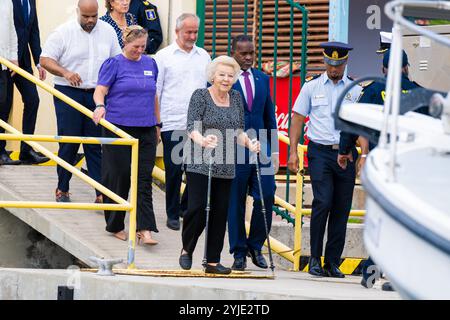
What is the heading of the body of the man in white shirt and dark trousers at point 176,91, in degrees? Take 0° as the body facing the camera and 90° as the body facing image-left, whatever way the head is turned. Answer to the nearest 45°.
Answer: approximately 315°

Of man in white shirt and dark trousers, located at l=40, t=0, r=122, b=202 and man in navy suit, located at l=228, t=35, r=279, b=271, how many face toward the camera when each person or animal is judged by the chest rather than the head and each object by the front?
2

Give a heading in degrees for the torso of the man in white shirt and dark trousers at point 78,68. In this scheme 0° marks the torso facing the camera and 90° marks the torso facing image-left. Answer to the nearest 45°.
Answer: approximately 0°

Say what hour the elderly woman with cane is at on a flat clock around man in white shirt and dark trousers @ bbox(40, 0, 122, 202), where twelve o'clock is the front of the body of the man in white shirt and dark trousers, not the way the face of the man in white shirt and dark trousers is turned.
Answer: The elderly woman with cane is roughly at 11 o'clock from the man in white shirt and dark trousers.

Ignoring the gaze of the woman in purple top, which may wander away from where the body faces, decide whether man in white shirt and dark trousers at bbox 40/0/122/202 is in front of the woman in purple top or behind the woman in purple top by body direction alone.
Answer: behind

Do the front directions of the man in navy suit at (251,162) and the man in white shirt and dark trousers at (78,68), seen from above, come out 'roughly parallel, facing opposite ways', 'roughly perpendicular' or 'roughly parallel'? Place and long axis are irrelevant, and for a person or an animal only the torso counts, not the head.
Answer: roughly parallel

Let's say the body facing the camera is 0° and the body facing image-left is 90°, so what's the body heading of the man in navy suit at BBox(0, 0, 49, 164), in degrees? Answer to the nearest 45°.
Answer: approximately 315°

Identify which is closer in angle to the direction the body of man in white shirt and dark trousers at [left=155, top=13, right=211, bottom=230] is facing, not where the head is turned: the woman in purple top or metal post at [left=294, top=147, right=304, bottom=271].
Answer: the metal post

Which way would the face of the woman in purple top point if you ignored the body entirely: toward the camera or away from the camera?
toward the camera

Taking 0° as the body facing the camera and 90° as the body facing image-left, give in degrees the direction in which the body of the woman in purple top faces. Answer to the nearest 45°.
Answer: approximately 315°

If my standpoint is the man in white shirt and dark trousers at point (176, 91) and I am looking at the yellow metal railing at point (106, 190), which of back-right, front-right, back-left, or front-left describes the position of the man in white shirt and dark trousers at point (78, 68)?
front-right

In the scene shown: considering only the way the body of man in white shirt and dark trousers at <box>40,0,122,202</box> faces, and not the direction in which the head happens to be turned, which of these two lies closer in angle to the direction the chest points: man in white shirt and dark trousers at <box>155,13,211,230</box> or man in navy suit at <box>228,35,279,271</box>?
the man in navy suit

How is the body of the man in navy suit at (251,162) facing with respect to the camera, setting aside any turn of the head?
toward the camera
